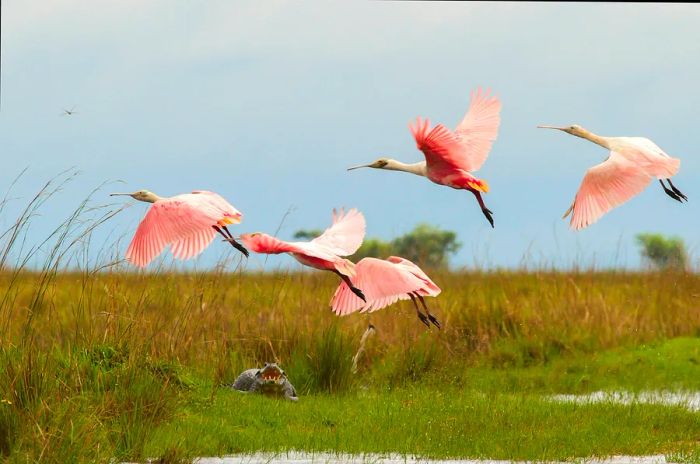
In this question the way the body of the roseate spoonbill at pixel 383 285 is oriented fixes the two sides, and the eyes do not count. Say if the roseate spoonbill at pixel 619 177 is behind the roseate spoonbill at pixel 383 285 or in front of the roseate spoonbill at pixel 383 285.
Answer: behind

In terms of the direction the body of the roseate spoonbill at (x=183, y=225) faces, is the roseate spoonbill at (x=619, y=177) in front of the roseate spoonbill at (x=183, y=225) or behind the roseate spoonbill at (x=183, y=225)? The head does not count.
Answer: behind

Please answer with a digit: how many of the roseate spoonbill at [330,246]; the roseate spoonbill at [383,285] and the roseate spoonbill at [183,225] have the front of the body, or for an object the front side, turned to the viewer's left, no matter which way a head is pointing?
3

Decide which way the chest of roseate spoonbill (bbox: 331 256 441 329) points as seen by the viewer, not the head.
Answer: to the viewer's left

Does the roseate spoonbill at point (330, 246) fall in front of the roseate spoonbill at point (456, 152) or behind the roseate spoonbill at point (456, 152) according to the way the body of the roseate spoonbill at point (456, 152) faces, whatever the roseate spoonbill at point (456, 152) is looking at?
in front

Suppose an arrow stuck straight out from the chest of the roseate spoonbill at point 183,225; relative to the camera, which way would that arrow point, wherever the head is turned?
to the viewer's left

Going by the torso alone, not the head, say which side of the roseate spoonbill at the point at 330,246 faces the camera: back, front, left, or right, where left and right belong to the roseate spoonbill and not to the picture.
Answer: left

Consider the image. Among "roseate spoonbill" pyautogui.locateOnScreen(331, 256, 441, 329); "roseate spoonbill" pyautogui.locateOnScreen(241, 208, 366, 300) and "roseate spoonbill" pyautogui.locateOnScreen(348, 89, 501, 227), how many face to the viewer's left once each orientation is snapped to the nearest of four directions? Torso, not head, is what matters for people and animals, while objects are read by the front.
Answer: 3

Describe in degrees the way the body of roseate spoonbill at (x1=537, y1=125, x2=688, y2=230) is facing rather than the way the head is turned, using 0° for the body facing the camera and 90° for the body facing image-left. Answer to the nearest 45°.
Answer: approximately 90°

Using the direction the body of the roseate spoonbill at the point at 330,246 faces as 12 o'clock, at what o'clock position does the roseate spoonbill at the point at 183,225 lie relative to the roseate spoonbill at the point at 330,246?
the roseate spoonbill at the point at 183,225 is roughly at 12 o'clock from the roseate spoonbill at the point at 330,246.

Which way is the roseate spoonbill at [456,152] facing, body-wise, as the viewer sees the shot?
to the viewer's left

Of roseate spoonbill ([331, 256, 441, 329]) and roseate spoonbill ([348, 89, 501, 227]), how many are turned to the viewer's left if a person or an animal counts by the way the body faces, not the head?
2
